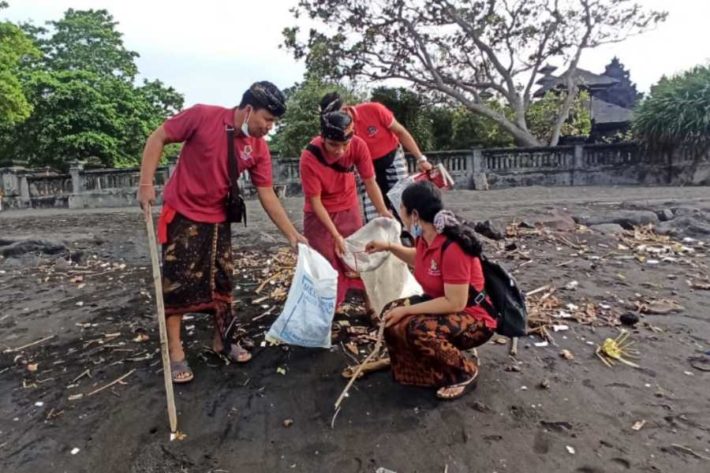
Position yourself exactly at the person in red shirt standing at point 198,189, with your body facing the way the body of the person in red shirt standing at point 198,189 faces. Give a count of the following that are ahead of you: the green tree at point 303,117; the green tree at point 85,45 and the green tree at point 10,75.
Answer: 0

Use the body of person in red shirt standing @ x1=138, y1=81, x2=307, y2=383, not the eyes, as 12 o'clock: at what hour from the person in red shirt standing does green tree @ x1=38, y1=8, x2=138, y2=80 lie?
The green tree is roughly at 7 o'clock from the person in red shirt standing.

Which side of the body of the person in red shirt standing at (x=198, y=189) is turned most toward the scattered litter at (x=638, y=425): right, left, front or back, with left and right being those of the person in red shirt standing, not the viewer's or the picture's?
front

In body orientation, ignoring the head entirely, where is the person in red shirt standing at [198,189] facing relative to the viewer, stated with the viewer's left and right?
facing the viewer and to the right of the viewer

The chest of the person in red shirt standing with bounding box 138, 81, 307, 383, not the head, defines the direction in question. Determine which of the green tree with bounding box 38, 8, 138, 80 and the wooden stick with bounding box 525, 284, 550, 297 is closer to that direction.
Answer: the wooden stick

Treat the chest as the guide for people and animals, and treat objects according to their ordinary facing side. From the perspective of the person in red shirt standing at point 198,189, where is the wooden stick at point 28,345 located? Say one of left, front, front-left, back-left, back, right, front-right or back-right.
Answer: back

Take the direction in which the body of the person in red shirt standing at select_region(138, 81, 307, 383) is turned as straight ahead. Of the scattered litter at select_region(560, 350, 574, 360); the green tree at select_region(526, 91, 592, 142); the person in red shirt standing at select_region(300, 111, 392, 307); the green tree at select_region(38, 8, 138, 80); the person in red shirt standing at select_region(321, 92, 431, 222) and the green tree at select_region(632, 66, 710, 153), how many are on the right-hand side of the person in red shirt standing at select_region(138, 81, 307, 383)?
0

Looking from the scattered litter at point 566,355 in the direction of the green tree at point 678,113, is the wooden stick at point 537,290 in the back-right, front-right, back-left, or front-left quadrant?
front-left

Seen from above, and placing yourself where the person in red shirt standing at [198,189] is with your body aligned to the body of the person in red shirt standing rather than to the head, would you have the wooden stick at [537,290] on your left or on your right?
on your left

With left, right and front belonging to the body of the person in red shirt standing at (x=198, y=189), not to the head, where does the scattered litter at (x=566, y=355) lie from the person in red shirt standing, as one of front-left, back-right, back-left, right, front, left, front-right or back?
front-left

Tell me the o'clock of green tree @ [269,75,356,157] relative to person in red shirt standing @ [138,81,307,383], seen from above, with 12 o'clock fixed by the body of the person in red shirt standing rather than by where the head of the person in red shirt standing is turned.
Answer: The green tree is roughly at 8 o'clock from the person in red shirt standing.

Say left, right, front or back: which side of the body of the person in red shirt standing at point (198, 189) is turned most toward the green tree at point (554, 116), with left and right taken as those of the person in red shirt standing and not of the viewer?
left

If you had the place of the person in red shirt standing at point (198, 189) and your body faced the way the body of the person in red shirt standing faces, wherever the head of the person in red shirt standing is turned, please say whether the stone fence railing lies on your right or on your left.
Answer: on your left

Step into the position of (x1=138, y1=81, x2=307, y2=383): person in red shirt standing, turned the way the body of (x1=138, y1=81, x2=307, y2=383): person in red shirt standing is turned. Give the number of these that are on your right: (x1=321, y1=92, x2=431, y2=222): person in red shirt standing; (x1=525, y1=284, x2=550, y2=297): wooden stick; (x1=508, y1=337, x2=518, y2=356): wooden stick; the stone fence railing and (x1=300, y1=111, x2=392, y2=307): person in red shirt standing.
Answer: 0

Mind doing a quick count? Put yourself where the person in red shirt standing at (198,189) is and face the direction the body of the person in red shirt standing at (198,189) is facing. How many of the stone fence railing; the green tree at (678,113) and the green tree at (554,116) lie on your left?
3

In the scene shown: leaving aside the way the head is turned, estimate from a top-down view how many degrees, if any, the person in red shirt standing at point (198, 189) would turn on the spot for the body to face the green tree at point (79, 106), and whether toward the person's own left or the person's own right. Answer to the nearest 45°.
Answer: approximately 135° to the person's own left

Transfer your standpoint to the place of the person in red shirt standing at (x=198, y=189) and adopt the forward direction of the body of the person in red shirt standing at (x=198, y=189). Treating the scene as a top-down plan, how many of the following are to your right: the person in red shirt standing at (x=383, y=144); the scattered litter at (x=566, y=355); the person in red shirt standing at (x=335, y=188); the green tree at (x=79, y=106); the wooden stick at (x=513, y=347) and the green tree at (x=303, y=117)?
0

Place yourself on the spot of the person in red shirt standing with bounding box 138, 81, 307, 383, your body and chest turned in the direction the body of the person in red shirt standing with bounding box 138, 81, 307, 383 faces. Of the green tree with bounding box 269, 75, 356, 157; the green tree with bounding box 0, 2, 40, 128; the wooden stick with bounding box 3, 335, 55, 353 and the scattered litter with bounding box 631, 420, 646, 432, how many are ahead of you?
1
